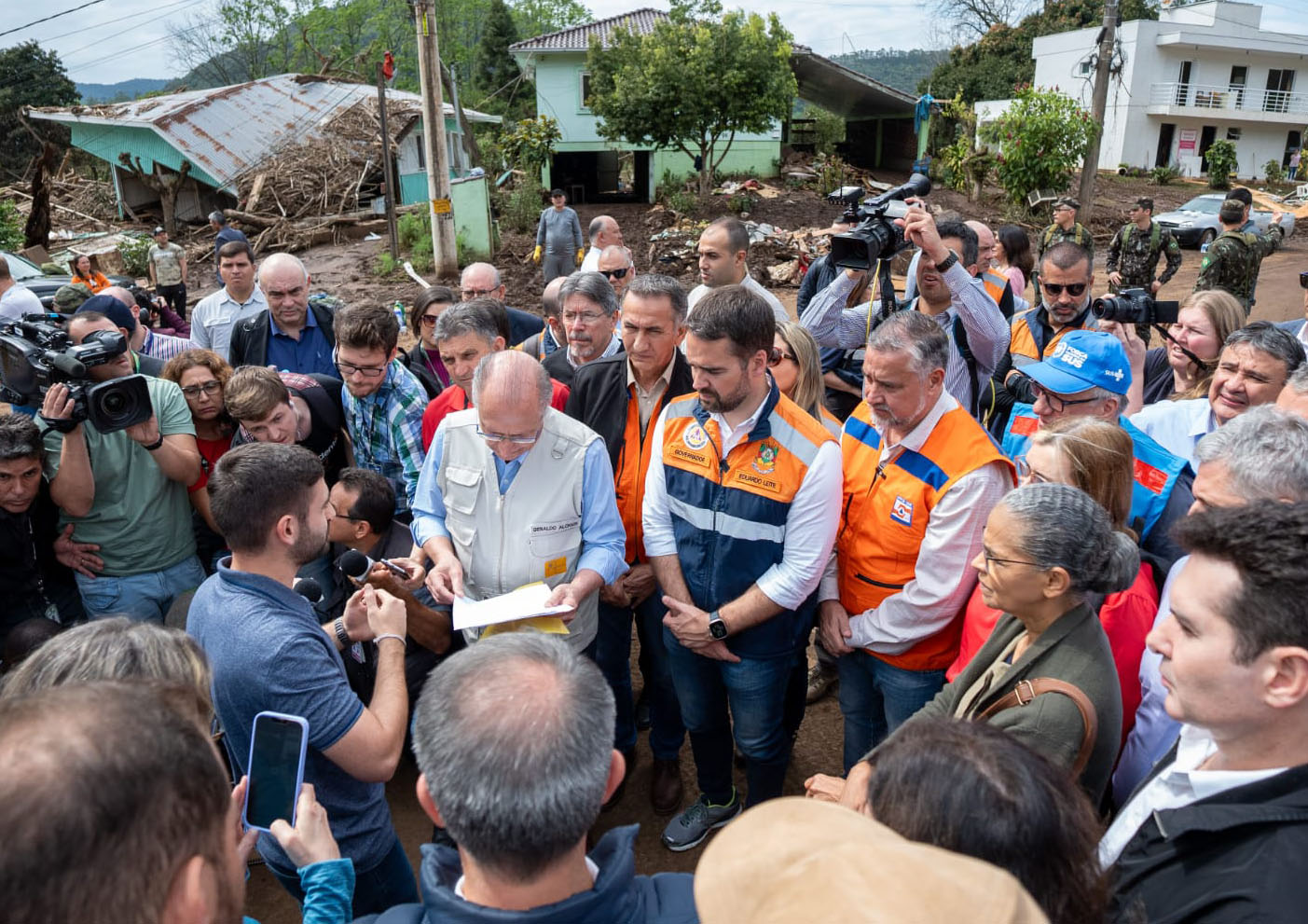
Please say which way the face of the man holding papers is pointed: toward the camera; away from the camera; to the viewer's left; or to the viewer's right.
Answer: toward the camera

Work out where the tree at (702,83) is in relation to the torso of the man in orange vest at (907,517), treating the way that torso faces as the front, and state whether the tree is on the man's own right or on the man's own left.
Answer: on the man's own right

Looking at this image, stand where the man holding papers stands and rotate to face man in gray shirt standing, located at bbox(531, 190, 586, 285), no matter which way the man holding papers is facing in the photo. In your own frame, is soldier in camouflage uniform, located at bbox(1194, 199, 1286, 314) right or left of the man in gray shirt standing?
right

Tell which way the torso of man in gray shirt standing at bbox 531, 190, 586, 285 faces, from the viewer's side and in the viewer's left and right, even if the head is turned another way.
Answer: facing the viewer

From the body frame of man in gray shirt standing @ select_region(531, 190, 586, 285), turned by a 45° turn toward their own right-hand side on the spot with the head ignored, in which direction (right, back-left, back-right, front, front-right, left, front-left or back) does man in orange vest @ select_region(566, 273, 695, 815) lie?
front-left

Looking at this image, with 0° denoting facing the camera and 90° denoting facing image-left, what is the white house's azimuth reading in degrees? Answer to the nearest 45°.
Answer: approximately 315°

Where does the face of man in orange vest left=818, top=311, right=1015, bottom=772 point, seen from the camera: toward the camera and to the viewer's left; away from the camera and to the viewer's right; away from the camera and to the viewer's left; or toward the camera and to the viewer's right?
toward the camera and to the viewer's left

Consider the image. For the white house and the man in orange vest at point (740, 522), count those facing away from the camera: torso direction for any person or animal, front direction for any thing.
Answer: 0

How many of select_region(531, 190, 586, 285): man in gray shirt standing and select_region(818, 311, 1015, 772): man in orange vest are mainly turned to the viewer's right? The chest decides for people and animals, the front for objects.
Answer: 0

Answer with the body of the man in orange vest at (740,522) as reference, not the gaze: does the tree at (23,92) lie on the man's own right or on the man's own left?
on the man's own right

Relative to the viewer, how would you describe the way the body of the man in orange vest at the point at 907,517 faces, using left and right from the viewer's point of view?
facing the viewer and to the left of the viewer

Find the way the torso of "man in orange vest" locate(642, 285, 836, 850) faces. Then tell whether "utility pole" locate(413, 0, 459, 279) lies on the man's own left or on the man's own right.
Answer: on the man's own right

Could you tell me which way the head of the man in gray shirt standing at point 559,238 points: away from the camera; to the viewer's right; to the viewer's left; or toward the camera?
toward the camera

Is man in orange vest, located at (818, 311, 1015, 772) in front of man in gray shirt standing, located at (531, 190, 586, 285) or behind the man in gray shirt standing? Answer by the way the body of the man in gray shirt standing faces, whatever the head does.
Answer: in front

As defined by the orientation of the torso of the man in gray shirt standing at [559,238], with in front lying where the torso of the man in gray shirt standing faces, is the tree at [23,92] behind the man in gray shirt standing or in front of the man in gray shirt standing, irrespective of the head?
behind
